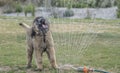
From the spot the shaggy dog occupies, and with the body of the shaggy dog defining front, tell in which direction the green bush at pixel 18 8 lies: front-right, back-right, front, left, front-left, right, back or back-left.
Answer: back-left

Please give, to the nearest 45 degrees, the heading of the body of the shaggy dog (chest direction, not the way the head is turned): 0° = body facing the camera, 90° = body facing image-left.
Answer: approximately 315°
